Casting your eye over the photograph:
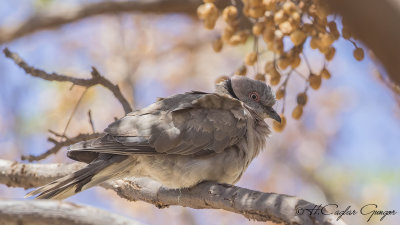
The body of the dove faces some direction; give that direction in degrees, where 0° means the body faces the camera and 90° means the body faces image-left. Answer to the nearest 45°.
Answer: approximately 270°

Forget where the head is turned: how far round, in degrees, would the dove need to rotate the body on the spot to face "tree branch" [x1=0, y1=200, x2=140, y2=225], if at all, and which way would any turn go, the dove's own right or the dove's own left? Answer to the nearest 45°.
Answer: approximately 90° to the dove's own right
